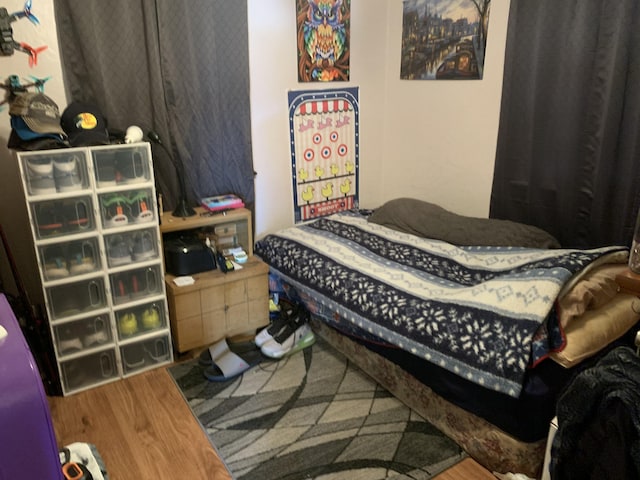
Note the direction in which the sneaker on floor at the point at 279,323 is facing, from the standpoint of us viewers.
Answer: facing the viewer and to the left of the viewer

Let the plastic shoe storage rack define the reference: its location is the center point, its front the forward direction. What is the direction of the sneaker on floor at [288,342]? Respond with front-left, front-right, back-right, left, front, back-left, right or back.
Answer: front-left

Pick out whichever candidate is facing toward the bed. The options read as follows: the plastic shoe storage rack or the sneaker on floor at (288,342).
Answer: the plastic shoe storage rack

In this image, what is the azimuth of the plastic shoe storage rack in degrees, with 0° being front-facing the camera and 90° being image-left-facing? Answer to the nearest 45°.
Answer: approximately 315°

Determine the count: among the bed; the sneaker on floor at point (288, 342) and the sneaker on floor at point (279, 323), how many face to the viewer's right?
0

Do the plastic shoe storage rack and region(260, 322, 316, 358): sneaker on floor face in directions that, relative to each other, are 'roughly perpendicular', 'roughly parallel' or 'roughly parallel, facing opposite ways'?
roughly perpendicular

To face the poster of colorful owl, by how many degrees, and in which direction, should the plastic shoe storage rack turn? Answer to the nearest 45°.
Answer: approximately 90° to its left

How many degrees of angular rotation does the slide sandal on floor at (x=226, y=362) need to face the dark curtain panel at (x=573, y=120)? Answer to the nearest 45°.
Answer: approximately 135° to its left

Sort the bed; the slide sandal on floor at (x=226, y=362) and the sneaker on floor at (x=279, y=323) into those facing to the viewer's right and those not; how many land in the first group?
0

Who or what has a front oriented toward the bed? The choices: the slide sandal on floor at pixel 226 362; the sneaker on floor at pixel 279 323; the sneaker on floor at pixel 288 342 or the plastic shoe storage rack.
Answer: the plastic shoe storage rack
